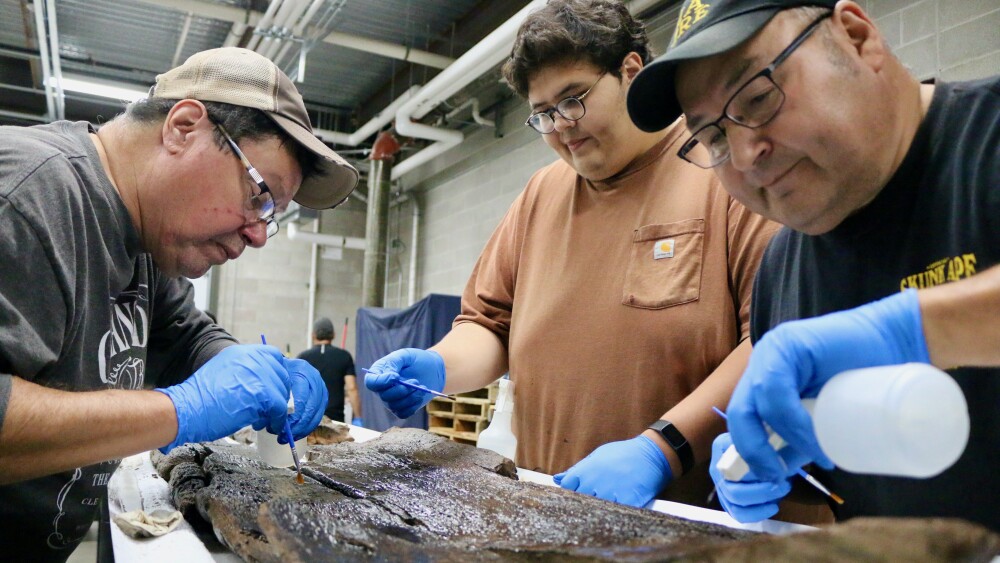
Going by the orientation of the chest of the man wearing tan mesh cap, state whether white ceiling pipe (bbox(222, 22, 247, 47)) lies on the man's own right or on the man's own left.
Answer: on the man's own left

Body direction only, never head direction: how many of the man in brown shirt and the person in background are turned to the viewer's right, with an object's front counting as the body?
0

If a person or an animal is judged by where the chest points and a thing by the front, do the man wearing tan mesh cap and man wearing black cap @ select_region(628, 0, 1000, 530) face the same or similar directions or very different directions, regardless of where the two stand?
very different directions

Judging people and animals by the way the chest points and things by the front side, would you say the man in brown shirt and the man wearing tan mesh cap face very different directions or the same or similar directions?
very different directions

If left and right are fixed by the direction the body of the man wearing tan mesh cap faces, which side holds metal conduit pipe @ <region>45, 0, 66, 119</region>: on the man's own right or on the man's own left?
on the man's own left

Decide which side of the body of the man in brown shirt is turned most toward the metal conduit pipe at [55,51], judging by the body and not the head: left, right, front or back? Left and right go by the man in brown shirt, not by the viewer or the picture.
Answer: right

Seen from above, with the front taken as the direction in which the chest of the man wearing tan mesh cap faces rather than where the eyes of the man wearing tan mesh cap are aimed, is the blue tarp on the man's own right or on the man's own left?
on the man's own left

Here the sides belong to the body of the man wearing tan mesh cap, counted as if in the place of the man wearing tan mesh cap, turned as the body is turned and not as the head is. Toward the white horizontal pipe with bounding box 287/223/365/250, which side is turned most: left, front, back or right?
left

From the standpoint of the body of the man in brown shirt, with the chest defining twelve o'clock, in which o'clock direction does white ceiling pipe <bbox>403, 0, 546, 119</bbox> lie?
The white ceiling pipe is roughly at 4 o'clock from the man in brown shirt.

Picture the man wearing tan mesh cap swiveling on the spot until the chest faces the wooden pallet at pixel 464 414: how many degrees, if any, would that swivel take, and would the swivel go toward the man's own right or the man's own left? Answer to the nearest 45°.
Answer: approximately 45° to the man's own left

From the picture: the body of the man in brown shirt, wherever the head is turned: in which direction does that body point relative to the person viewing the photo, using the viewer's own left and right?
facing the viewer and to the left of the viewer

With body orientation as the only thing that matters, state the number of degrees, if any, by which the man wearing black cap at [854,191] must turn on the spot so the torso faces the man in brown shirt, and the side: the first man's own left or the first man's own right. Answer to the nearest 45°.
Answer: approximately 90° to the first man's own right

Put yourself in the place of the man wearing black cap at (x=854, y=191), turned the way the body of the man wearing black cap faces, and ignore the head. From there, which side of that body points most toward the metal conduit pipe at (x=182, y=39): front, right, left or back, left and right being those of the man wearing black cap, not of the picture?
right

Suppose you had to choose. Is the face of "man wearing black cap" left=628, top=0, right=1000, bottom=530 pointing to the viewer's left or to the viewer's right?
to the viewer's left

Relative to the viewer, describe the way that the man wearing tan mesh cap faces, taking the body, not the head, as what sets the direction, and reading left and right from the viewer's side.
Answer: facing to the right of the viewer
